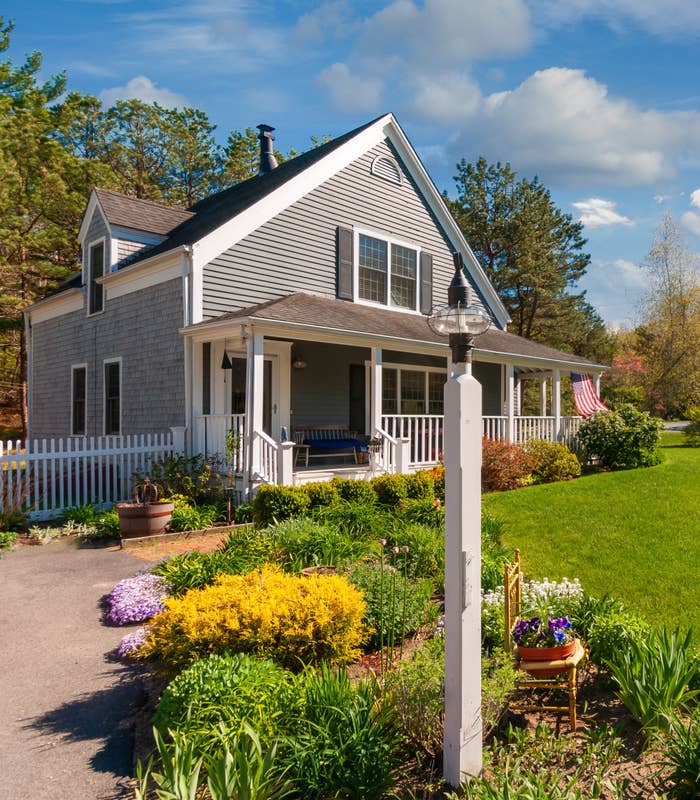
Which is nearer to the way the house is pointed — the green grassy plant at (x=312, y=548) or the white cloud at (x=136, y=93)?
the green grassy plant

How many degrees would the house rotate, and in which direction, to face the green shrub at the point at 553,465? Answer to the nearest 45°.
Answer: approximately 45° to its left

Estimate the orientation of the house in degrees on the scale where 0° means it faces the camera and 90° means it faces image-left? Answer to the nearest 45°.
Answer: approximately 315°

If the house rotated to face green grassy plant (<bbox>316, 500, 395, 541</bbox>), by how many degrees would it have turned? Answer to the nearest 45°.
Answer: approximately 45° to its right

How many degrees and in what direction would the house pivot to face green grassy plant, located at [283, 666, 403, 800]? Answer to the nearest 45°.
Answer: approximately 45° to its right

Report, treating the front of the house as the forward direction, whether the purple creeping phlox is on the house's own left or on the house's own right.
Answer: on the house's own right

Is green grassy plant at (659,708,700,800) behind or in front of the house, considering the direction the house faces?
in front

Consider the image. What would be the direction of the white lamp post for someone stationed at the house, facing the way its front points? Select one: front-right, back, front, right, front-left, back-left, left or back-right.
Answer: front-right

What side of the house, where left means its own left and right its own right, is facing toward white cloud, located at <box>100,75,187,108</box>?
back

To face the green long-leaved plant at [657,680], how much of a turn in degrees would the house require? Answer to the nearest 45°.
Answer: approximately 45° to its right

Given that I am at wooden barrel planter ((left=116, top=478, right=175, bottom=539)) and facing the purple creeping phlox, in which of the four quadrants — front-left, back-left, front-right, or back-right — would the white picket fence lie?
back-right

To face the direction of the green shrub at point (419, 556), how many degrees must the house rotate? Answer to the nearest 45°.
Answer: approximately 45° to its right
